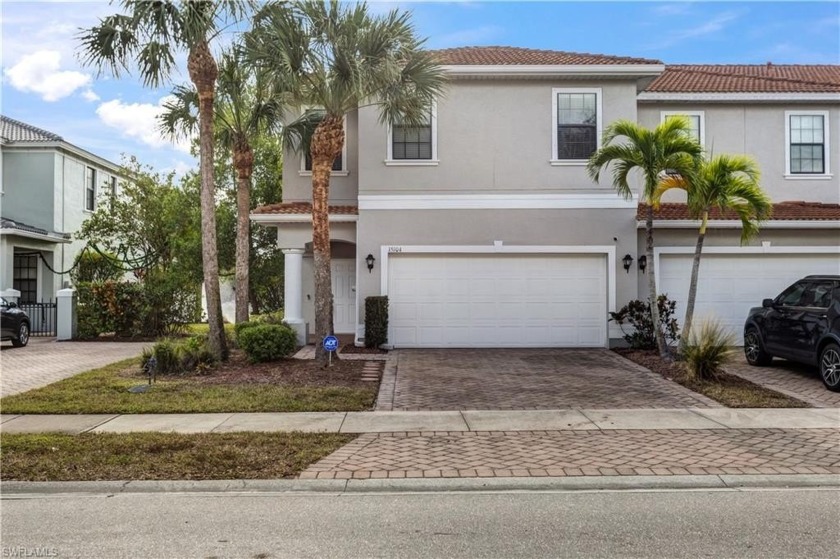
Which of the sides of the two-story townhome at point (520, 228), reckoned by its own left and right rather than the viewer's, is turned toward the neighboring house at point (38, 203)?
right

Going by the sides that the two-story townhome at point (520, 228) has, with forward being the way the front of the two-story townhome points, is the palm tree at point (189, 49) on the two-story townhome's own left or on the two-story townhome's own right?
on the two-story townhome's own right

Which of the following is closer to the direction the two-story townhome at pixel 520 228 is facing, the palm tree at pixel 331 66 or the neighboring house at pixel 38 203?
the palm tree

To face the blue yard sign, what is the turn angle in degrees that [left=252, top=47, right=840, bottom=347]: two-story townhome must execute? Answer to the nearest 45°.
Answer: approximately 45° to its right
